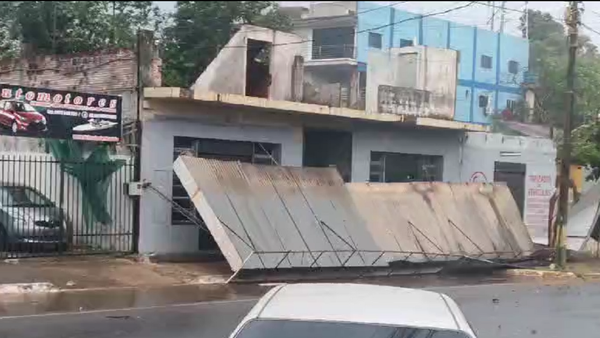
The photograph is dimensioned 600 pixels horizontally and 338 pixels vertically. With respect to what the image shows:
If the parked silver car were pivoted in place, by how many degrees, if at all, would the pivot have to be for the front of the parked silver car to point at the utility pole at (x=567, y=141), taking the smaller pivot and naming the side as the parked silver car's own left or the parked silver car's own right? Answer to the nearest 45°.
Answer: approximately 45° to the parked silver car's own left

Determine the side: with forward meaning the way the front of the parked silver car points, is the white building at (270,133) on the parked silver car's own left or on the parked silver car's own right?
on the parked silver car's own left

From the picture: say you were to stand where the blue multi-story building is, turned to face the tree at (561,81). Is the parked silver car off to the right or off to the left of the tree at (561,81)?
right
